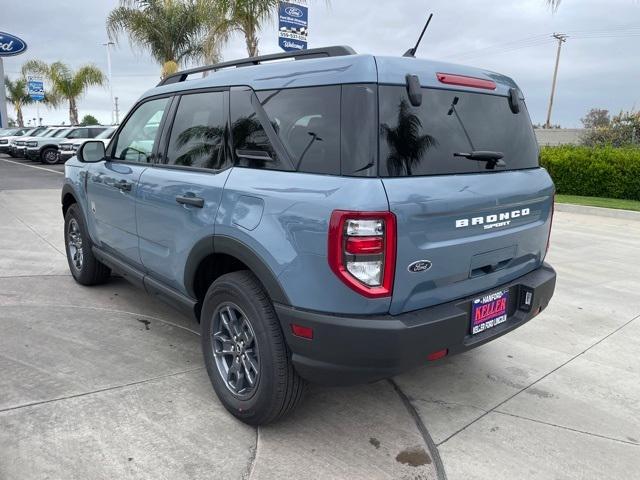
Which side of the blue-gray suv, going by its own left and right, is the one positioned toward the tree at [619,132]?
right

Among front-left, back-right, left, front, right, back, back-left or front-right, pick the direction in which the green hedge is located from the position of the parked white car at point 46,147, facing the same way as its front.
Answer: left

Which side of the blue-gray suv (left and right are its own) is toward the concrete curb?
right

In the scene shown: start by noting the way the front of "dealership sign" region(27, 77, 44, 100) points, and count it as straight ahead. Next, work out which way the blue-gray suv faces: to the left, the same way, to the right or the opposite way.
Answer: the opposite way

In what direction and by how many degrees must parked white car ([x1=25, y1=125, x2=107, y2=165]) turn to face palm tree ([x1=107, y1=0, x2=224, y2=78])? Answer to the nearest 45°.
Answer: approximately 90° to its left

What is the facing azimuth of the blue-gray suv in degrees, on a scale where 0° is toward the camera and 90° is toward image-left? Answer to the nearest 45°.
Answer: approximately 135°

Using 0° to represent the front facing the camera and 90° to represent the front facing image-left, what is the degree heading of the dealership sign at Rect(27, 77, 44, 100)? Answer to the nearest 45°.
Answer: approximately 0°

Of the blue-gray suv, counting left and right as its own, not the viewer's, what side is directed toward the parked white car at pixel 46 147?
front

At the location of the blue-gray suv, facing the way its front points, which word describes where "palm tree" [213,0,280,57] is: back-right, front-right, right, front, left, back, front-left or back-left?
front-right

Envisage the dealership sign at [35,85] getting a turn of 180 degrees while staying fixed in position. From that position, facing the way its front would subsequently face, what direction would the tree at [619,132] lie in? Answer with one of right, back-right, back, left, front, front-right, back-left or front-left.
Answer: back-right

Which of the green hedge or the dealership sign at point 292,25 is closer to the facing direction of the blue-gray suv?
the dealership sign

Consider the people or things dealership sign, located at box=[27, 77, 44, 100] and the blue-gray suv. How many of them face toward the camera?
1
